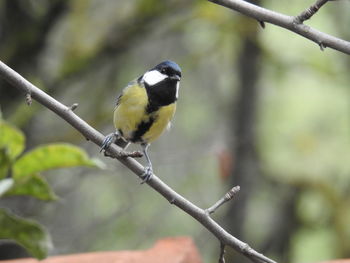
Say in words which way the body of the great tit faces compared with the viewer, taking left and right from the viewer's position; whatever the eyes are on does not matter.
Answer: facing the viewer and to the right of the viewer

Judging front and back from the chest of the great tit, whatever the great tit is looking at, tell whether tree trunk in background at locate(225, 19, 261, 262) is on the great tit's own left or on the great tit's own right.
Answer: on the great tit's own left
